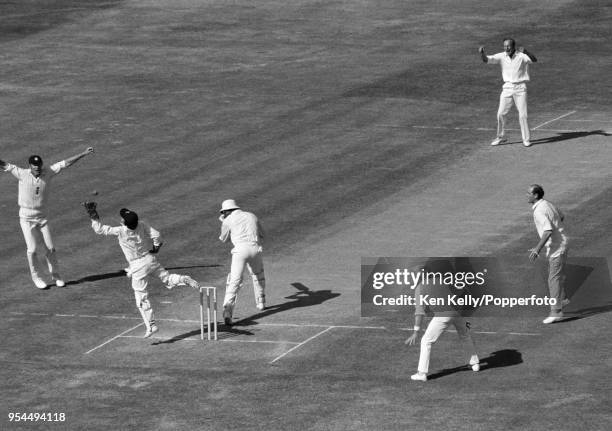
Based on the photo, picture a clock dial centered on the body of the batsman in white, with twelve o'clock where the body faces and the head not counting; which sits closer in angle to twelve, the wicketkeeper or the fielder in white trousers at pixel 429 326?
the wicketkeeper

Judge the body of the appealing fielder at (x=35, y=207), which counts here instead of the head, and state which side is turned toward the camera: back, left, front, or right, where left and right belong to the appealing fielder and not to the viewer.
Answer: front

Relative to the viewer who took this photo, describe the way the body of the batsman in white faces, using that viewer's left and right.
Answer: facing away from the viewer and to the left of the viewer

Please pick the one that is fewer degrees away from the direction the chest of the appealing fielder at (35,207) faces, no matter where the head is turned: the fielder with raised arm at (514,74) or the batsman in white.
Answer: the batsman in white

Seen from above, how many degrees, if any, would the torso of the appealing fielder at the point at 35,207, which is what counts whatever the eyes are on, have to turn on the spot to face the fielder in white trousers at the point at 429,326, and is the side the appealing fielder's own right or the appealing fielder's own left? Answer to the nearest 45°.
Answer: approximately 45° to the appealing fielder's own left

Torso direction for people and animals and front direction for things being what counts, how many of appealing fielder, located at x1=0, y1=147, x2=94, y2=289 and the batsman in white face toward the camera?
1

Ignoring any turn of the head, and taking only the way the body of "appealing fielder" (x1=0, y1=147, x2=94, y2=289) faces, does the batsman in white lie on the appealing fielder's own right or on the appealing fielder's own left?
on the appealing fielder's own left

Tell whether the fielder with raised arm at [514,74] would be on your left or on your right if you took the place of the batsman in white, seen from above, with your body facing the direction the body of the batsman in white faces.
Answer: on your right

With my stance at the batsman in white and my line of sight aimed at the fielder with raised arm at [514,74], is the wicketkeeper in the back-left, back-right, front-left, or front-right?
back-left

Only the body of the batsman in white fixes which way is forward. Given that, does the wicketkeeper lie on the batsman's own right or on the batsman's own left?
on the batsman's own left
